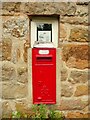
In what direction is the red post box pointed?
toward the camera
